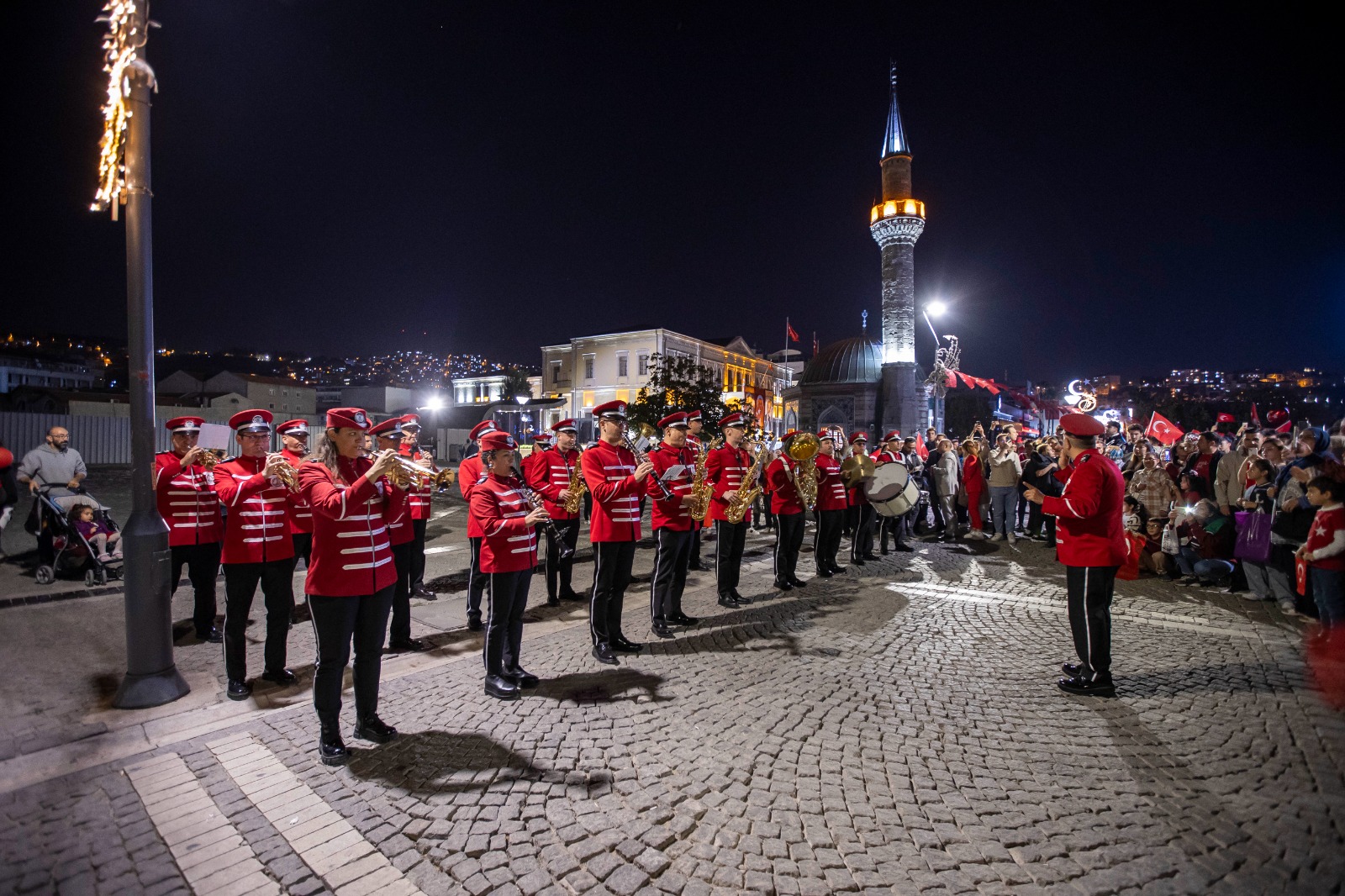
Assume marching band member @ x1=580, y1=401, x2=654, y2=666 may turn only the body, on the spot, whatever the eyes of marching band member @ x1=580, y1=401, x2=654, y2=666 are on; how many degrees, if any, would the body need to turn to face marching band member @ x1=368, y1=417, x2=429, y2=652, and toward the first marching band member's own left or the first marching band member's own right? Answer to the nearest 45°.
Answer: approximately 135° to the first marching band member's own right

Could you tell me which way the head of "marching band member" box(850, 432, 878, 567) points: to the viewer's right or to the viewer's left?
to the viewer's right

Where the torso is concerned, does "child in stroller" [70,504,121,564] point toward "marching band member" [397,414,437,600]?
yes

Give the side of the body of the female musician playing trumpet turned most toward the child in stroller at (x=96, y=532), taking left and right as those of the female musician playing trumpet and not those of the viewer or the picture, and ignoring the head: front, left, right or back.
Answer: back

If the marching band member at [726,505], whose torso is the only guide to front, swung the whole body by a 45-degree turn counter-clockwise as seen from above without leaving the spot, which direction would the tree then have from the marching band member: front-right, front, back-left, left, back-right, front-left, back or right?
left

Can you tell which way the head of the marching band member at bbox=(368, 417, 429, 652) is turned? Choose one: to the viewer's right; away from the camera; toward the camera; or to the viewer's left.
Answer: to the viewer's right

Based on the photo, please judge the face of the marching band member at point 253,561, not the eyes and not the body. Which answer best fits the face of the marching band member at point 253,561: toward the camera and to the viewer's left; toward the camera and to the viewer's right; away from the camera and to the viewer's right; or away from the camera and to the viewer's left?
toward the camera and to the viewer's right

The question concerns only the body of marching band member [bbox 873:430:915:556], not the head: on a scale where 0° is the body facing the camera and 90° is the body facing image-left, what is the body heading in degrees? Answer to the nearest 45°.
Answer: approximately 315°
